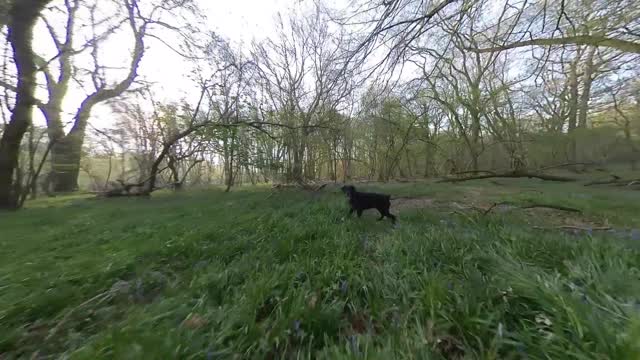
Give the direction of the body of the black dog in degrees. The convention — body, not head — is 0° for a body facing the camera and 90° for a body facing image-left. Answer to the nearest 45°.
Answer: approximately 90°
